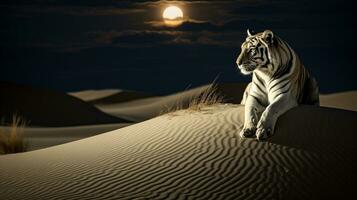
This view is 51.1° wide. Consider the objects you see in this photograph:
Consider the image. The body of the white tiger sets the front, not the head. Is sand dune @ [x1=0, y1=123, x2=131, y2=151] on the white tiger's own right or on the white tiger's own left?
on the white tiger's own right

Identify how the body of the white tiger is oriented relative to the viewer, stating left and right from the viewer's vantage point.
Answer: facing the viewer and to the left of the viewer

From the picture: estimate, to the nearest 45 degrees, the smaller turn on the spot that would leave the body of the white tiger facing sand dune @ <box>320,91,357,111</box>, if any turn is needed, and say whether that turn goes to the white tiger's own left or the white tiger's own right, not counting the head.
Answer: approximately 135° to the white tiger's own right

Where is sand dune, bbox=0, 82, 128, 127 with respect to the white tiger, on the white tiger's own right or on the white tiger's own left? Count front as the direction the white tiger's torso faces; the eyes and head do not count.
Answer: on the white tiger's own right
